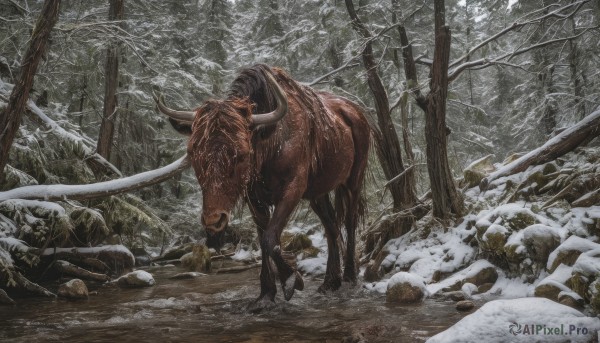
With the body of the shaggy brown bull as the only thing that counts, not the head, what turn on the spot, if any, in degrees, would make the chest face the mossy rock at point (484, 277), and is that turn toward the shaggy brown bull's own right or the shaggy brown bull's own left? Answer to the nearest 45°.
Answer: approximately 135° to the shaggy brown bull's own left

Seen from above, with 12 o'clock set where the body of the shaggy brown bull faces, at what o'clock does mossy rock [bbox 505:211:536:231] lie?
The mossy rock is roughly at 7 o'clock from the shaggy brown bull.

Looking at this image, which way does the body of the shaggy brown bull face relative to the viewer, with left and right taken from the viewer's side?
facing the viewer and to the left of the viewer

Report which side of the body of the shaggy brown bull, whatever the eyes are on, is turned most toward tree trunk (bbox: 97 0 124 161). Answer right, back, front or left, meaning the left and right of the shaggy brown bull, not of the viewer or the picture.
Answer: right

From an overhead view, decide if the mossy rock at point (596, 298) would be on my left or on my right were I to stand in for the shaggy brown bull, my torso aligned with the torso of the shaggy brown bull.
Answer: on my left

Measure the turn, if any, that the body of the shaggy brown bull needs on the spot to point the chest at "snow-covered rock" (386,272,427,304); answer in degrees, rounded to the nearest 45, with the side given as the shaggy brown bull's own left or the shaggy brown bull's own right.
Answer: approximately 135° to the shaggy brown bull's own left

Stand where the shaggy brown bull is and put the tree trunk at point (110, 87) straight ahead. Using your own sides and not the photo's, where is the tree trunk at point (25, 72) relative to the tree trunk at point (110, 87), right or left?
left

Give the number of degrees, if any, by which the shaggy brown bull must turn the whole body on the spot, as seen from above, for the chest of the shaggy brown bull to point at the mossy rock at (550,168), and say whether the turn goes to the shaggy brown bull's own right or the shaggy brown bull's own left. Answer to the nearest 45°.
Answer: approximately 180°

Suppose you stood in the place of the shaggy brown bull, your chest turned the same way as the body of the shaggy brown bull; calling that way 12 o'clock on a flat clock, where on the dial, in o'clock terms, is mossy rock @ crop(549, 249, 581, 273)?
The mossy rock is roughly at 8 o'clock from the shaggy brown bull.

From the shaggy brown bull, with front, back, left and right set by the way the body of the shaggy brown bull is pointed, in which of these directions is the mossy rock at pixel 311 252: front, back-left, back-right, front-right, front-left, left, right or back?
back-right
